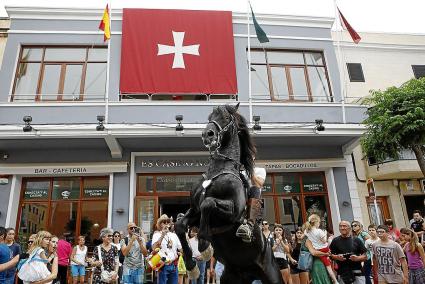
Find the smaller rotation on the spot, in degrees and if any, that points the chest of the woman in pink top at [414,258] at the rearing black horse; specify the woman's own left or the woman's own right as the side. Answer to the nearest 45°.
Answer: approximately 45° to the woman's own left

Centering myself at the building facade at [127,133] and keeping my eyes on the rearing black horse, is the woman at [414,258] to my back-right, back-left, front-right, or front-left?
front-left

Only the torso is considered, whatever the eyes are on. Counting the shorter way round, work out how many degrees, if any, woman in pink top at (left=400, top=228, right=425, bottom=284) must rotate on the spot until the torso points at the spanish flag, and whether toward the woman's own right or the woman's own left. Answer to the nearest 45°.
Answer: approximately 45° to the woman's own right

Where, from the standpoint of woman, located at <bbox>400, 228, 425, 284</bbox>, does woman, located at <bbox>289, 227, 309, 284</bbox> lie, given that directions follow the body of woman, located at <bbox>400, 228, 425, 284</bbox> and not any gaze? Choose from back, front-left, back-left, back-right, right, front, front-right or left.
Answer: front-right

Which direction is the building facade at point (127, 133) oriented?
toward the camera

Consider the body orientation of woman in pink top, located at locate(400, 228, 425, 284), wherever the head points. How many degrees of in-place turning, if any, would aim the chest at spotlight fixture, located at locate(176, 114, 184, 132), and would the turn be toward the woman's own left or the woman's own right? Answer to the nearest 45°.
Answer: approximately 45° to the woman's own right

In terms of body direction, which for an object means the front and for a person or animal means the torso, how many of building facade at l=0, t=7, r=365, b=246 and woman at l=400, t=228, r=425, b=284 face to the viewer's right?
0

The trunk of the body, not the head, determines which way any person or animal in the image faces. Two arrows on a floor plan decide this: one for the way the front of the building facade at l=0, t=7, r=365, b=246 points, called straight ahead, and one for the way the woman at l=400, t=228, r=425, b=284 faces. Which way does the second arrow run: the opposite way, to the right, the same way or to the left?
to the right

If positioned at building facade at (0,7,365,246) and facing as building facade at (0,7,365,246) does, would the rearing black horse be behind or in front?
in front

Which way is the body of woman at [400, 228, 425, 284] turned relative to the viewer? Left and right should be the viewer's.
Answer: facing the viewer and to the left of the viewer
